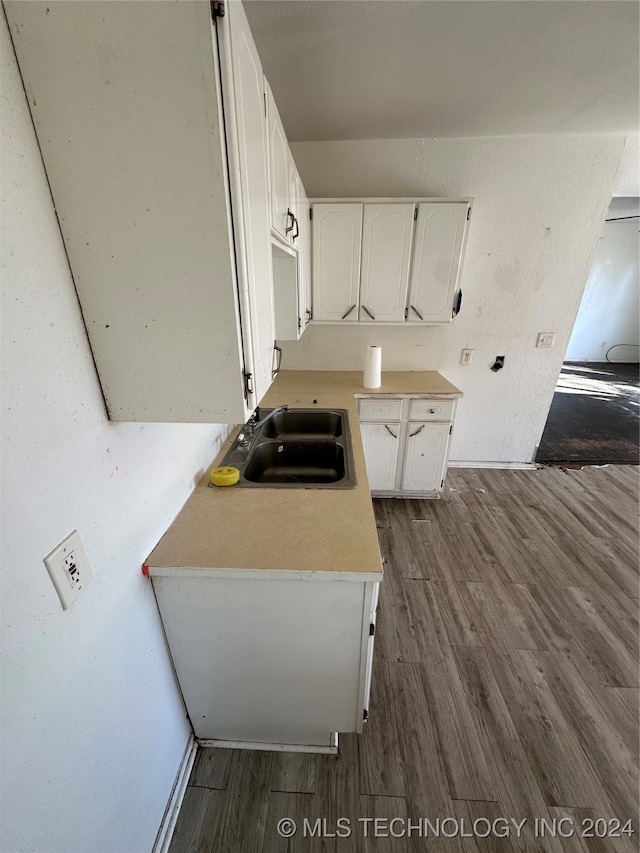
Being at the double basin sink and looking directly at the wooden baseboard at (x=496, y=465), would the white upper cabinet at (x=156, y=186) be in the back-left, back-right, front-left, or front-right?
back-right

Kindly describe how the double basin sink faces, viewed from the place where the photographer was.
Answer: facing to the right of the viewer

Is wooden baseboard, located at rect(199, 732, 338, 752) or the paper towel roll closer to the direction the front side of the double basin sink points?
the paper towel roll

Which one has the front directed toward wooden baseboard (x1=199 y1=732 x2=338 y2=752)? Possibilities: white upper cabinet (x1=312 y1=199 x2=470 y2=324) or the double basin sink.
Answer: the white upper cabinet

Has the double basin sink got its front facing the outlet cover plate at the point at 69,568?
no

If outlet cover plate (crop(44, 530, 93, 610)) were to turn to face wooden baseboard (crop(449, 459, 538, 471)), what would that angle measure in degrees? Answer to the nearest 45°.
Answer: approximately 45° to its left

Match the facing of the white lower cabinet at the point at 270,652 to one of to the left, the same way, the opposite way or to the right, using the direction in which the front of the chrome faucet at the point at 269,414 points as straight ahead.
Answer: the same way

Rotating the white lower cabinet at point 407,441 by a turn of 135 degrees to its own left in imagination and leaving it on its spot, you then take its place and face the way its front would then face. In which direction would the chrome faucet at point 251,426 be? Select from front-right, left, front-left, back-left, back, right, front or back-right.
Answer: back

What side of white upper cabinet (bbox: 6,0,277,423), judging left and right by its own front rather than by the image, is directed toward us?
right

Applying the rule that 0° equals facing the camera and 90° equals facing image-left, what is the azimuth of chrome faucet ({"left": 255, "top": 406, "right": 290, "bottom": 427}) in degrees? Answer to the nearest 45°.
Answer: approximately 270°

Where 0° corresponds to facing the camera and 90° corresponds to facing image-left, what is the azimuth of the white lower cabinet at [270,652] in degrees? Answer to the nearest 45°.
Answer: approximately 270°

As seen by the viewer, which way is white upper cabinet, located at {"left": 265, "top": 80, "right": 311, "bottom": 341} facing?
to the viewer's right

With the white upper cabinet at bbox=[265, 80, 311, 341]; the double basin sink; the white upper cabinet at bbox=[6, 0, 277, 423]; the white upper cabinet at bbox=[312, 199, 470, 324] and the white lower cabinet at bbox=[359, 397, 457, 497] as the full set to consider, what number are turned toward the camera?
2

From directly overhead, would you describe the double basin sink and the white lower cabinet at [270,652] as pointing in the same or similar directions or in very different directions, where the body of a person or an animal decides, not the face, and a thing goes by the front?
same or similar directions

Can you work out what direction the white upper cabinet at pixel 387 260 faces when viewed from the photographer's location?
facing the viewer
